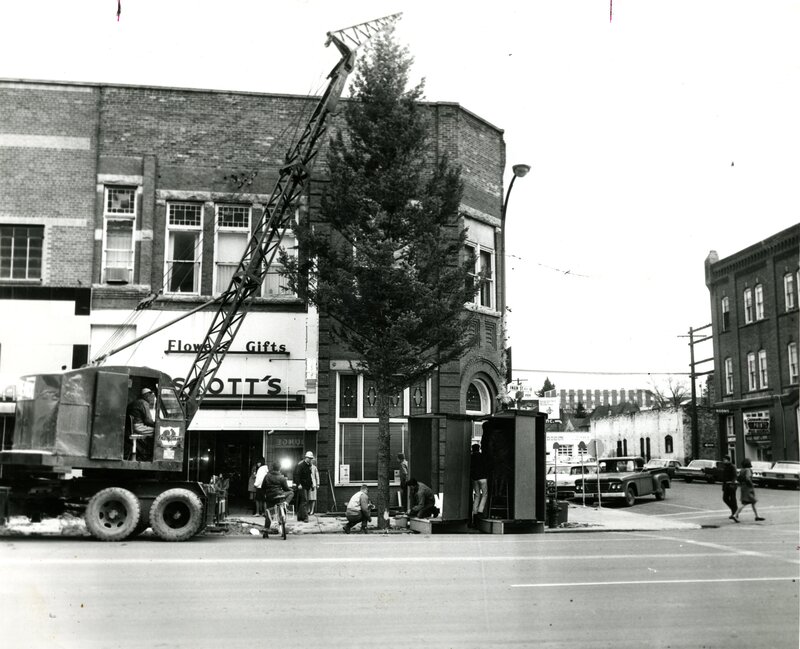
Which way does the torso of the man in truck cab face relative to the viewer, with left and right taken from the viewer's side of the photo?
facing to the right of the viewer

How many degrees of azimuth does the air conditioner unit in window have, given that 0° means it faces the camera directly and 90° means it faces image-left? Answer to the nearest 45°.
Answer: approximately 0°

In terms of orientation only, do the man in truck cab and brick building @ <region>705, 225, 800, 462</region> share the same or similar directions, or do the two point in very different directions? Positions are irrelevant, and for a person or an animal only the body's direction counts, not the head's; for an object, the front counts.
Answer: very different directions

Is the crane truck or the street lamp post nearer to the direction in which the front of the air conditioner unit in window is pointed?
the crane truck

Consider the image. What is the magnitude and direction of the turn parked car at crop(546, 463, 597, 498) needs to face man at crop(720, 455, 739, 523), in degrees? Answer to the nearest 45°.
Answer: approximately 90° to its left

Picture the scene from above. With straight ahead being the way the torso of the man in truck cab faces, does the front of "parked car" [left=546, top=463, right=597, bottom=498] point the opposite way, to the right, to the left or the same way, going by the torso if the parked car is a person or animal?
the opposite way

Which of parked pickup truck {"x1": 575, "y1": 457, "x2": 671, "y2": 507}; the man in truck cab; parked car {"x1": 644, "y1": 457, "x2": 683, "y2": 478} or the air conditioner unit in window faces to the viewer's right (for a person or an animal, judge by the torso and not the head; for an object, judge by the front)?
the man in truck cab

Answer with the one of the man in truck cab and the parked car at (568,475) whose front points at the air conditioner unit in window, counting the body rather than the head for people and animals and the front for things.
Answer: the parked car

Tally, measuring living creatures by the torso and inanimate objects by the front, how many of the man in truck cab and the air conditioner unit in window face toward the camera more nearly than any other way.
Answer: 1

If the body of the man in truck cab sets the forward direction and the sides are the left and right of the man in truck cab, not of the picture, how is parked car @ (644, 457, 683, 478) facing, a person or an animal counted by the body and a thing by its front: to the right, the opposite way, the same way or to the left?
the opposite way

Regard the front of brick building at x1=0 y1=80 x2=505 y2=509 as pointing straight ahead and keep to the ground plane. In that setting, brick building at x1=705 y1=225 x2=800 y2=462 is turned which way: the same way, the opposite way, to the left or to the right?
to the right

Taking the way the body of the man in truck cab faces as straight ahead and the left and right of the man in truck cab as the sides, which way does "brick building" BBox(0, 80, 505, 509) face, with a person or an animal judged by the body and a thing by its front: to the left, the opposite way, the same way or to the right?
to the right

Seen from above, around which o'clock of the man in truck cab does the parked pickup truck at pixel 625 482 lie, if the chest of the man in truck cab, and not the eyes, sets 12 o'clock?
The parked pickup truck is roughly at 11 o'clock from the man in truck cab.
